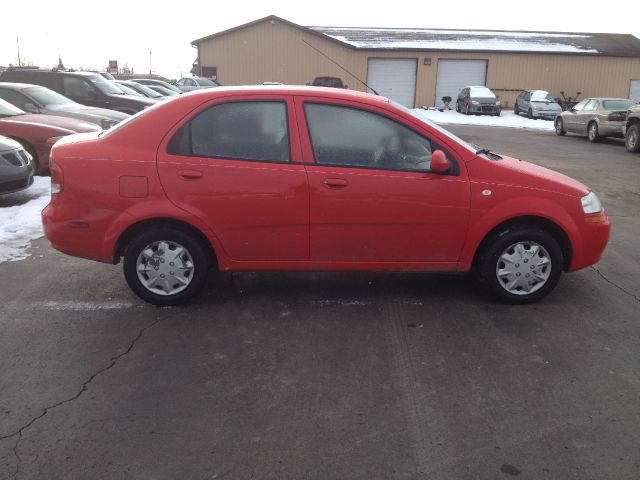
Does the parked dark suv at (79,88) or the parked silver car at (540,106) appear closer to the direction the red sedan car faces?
the parked silver car

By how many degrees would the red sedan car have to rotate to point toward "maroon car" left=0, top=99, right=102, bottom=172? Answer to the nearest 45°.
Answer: approximately 135° to its left

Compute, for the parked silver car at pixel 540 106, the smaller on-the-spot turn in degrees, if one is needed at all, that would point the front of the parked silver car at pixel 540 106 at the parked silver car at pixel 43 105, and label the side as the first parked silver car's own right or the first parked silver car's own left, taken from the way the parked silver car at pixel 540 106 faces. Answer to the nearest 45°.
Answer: approximately 45° to the first parked silver car's own right

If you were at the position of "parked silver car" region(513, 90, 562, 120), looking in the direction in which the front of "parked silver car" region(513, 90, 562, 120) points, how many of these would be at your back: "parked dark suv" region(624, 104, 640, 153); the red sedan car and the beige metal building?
1

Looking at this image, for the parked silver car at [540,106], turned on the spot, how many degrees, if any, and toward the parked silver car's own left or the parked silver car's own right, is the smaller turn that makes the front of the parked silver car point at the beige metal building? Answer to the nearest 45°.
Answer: approximately 180°

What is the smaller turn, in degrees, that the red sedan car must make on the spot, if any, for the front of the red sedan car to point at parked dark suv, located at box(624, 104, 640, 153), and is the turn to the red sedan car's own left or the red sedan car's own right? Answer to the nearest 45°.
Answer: approximately 45° to the red sedan car's own left

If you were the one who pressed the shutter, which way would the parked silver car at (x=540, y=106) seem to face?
facing the viewer and to the right of the viewer

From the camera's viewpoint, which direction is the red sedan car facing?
to the viewer's right

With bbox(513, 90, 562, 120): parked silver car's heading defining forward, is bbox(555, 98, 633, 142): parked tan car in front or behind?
in front
